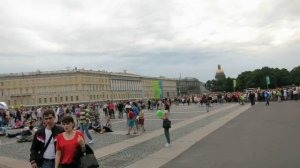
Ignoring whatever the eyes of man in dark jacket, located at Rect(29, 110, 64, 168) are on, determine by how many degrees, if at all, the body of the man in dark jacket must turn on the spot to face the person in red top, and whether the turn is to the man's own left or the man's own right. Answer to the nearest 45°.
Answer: approximately 45° to the man's own left

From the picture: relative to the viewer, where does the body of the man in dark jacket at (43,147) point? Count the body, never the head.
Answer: toward the camera
